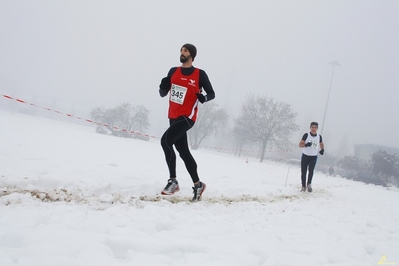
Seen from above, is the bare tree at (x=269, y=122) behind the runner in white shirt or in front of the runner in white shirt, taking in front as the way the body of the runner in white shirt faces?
behind

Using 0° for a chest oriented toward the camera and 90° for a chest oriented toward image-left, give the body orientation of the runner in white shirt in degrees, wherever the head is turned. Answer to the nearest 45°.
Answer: approximately 0°

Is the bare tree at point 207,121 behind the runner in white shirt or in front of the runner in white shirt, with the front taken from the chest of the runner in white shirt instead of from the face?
behind

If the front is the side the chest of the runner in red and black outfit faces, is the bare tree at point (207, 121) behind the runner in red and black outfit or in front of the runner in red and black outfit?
behind

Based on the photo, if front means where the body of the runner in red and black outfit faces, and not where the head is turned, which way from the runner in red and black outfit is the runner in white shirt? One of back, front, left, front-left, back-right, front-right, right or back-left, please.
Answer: back

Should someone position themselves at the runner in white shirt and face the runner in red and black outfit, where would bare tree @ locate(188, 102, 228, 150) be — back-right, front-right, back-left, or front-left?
back-right

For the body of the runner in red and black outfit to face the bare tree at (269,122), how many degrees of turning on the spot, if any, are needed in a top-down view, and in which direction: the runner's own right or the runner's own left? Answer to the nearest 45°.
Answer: approximately 135° to the runner's own right

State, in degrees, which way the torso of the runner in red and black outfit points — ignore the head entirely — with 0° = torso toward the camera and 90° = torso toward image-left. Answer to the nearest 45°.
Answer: approximately 45°
